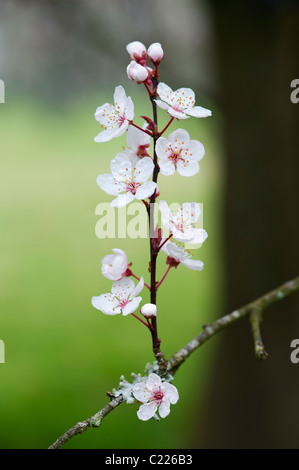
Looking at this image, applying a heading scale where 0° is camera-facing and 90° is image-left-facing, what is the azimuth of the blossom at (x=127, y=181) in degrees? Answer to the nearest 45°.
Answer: approximately 45°
